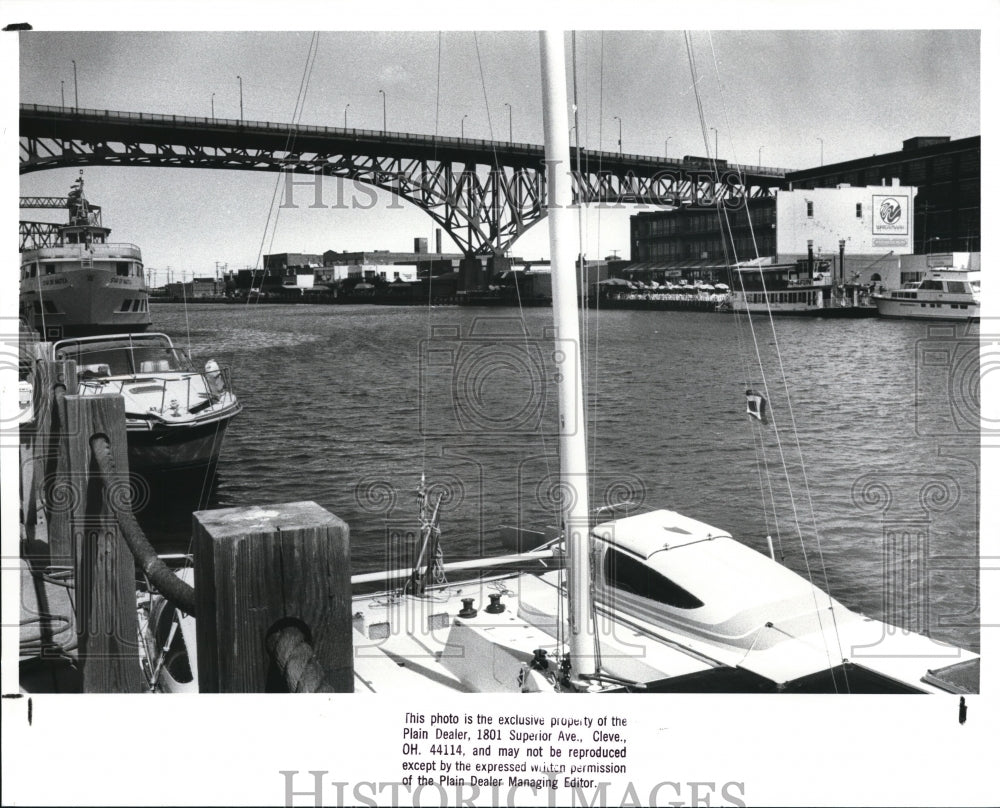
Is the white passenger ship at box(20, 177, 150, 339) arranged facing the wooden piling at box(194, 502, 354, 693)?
yes

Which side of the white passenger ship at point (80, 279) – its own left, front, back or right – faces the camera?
front

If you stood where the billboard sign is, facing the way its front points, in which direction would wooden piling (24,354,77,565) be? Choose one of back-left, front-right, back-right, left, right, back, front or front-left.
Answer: front-right

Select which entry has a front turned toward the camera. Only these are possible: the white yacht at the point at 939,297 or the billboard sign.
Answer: the billboard sign

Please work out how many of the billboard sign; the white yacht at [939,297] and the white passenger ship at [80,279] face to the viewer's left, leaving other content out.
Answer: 1

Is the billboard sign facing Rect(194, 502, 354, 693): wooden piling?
yes

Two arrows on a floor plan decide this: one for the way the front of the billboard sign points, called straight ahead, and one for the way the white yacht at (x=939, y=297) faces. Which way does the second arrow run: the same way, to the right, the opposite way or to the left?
to the right

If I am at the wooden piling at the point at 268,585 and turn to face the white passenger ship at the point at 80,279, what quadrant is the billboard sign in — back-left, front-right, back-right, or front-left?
front-right

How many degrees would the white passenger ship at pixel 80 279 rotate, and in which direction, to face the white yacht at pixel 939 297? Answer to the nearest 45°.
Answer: approximately 90° to its left

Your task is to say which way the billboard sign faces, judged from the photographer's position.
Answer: facing the viewer

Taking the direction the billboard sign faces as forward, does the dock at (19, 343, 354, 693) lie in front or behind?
in front

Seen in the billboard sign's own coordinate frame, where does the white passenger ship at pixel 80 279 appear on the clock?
The white passenger ship is roughly at 2 o'clock from the billboard sign.

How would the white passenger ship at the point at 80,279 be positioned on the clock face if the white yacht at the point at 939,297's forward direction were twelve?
the white passenger ship at the point at 80,279 is roughly at 11 o'clock from the white yacht at the point at 939,297.

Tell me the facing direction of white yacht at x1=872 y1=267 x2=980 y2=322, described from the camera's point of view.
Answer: facing to the left of the viewer

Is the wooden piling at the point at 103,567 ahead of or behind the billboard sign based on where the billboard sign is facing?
ahead
